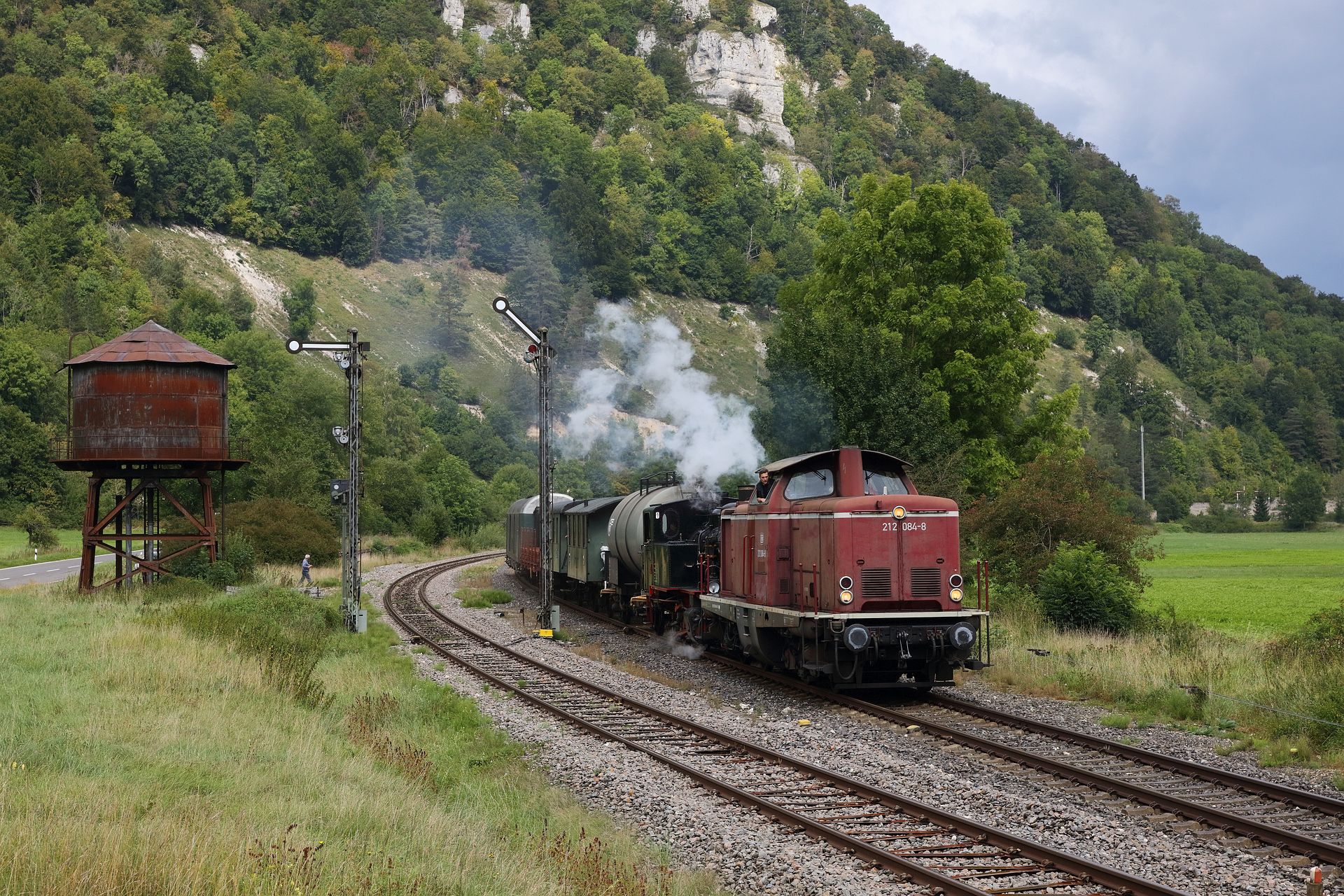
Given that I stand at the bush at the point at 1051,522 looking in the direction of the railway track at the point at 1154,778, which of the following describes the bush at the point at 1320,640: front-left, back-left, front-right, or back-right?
front-left

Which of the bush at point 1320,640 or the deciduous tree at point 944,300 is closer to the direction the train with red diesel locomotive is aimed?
the bush

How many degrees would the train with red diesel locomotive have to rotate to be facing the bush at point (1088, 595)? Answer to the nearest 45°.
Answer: approximately 90° to its left

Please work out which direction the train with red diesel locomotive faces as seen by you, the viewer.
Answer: facing the viewer and to the right of the viewer

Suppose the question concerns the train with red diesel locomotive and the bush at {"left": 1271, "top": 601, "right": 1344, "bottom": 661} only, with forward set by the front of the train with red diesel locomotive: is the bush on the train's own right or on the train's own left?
on the train's own left

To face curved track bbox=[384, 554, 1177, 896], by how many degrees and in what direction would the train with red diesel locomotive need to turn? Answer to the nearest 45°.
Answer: approximately 45° to its right

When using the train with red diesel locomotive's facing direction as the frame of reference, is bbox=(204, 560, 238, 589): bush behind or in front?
behind

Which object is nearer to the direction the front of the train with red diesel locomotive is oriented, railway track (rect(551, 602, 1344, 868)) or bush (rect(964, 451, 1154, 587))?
the railway track

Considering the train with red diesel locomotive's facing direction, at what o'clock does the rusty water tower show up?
The rusty water tower is roughly at 6 o'clock from the train with red diesel locomotive.

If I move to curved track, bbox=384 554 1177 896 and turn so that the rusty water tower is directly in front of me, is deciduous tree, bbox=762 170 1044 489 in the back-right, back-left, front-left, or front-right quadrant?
front-right

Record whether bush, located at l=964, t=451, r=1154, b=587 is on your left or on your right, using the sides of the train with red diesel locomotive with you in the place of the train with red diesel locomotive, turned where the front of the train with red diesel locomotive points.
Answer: on your left
